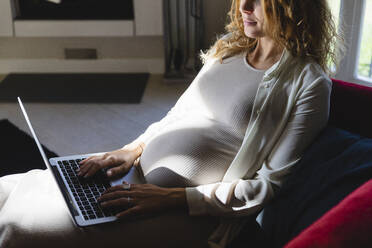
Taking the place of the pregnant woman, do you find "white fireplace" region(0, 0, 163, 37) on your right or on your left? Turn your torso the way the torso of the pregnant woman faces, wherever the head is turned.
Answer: on your right

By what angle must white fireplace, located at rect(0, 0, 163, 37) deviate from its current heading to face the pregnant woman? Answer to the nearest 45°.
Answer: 0° — it already faces them

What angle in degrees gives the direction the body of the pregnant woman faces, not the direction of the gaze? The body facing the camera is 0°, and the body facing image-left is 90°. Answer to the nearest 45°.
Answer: approximately 45°

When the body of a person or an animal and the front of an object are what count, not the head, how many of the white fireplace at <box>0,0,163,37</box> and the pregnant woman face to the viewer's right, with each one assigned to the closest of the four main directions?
0

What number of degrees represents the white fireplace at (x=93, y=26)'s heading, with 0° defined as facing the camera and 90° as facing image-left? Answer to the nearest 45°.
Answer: approximately 0°
